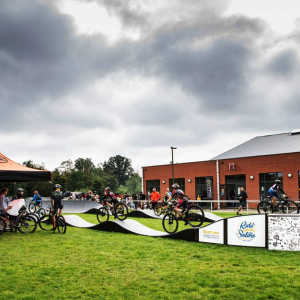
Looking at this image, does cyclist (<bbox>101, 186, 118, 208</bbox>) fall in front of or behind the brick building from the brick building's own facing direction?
in front

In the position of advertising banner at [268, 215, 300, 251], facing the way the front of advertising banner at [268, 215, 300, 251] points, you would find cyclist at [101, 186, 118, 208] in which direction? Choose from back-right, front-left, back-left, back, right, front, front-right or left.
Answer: back-right

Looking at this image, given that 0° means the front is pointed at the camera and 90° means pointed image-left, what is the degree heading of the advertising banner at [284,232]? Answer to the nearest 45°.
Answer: approximately 0°

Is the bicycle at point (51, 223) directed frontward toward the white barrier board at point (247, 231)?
yes

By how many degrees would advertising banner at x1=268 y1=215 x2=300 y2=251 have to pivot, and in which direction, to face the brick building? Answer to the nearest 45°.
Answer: approximately 180°

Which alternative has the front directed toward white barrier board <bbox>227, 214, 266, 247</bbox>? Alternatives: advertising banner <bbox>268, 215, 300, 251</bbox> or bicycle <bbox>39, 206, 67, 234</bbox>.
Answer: the bicycle

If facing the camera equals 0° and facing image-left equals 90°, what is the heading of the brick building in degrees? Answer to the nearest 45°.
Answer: approximately 45°

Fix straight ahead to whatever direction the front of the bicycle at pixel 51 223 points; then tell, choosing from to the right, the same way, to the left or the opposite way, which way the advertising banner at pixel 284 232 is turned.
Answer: to the right

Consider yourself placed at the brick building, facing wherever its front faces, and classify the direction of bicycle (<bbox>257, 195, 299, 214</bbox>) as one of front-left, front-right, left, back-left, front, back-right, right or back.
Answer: front-left
